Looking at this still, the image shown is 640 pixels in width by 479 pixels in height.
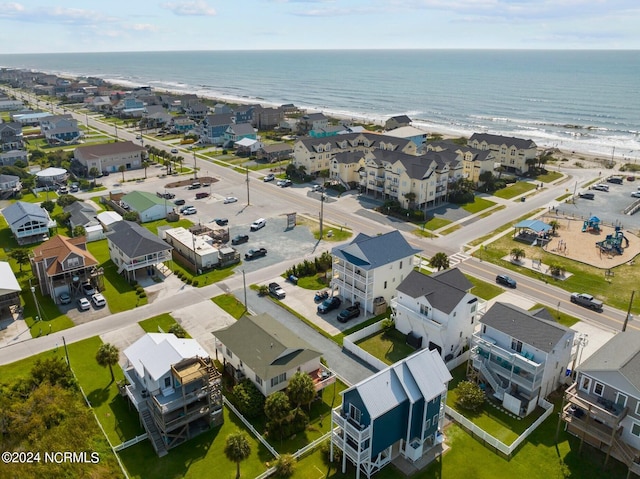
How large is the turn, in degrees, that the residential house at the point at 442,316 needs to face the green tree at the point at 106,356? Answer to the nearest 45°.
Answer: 0° — it already faces it

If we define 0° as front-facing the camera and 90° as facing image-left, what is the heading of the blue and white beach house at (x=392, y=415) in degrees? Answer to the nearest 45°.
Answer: approximately 45°

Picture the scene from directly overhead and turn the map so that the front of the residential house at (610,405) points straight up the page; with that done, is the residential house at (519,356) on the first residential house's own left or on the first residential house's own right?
on the first residential house's own right

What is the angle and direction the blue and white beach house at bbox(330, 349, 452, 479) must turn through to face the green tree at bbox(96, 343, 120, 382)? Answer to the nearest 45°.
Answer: approximately 45° to its right

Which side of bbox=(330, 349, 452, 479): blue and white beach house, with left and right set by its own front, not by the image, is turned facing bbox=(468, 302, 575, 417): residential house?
back

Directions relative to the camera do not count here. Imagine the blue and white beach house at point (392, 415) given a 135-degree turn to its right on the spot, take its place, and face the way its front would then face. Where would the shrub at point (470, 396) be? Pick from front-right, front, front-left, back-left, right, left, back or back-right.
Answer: front-right

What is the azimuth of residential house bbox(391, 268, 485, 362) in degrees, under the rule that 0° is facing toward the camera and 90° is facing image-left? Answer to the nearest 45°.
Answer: approximately 45°
